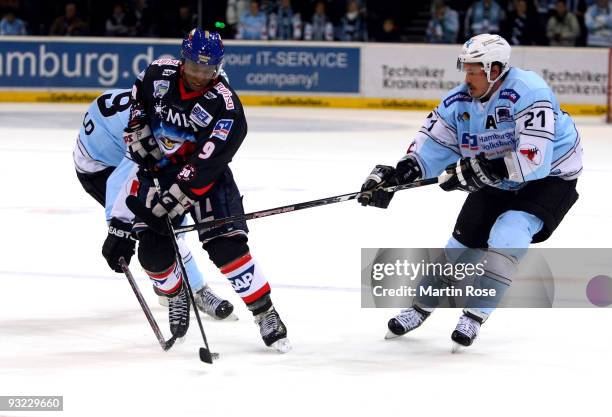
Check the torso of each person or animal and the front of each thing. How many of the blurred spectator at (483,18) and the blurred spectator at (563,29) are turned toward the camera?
2

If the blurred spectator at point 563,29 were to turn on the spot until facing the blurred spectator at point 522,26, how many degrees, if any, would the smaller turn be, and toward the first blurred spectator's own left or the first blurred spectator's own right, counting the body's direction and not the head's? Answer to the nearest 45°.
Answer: approximately 90° to the first blurred spectator's own right

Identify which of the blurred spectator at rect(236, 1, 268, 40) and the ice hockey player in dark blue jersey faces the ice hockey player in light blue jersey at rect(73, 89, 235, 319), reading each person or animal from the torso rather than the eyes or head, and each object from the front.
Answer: the blurred spectator

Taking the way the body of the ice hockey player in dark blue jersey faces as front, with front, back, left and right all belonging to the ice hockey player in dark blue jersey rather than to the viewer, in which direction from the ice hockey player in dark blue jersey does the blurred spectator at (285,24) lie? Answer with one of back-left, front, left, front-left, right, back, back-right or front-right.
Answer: back

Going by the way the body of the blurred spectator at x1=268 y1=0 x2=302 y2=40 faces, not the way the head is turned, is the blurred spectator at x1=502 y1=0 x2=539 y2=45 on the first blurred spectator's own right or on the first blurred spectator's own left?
on the first blurred spectator's own left

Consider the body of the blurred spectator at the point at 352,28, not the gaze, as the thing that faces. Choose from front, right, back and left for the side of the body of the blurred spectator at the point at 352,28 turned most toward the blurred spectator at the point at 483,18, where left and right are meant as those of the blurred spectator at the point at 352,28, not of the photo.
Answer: left

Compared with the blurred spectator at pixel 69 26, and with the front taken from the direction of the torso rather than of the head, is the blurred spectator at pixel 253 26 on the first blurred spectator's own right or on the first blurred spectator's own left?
on the first blurred spectator's own left

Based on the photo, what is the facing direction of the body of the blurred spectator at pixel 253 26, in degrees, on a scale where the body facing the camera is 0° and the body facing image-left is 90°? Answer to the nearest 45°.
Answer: approximately 0°

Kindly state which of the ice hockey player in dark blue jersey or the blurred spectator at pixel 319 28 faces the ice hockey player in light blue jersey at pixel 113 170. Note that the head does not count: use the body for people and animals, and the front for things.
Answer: the blurred spectator

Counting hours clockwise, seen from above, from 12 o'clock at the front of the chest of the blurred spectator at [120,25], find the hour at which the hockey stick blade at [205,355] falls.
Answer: The hockey stick blade is roughly at 12 o'clock from the blurred spectator.

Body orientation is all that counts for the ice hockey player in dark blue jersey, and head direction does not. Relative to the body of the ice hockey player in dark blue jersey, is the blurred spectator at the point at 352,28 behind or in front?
behind

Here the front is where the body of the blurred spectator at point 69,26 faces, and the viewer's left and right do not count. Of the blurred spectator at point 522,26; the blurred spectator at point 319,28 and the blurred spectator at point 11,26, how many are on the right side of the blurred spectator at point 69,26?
1

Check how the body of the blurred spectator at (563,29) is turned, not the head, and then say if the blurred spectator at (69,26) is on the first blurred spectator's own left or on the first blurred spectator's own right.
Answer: on the first blurred spectator's own right

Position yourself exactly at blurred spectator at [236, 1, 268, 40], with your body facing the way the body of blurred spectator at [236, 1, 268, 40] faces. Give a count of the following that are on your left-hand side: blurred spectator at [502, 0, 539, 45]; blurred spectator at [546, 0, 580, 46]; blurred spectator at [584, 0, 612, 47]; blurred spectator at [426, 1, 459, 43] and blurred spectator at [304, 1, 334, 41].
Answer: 5

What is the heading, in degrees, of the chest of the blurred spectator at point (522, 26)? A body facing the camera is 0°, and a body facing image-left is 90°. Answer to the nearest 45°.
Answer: approximately 0°
